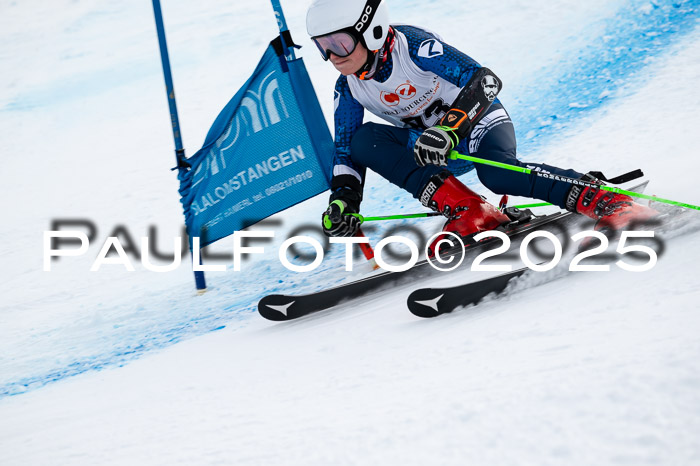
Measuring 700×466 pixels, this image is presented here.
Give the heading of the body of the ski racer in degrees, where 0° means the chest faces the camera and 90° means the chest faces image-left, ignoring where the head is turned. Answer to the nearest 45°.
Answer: approximately 45°

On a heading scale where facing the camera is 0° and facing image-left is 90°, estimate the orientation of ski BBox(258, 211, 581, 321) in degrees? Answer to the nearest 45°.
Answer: approximately 45°
